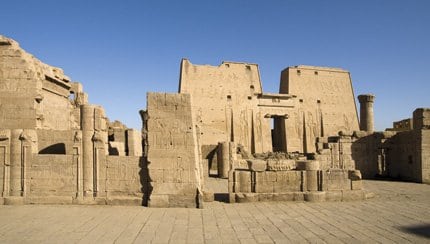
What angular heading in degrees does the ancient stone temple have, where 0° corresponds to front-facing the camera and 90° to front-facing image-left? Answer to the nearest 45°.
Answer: approximately 0°
